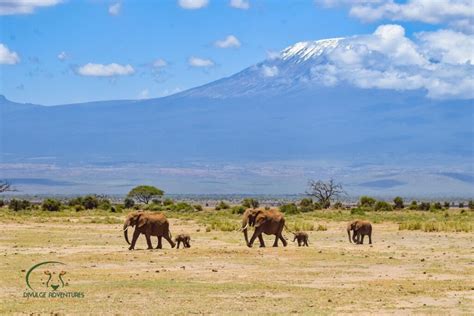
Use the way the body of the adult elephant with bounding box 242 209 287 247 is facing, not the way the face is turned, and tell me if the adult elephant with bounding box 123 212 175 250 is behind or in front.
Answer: in front

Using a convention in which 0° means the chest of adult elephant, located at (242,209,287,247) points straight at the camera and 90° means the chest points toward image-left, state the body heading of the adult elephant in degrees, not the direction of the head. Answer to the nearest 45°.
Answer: approximately 90°

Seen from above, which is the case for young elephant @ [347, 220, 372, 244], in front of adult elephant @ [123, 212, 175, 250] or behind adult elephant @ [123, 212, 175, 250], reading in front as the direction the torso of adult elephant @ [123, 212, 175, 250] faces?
behind

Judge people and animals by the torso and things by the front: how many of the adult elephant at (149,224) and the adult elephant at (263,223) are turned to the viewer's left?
2

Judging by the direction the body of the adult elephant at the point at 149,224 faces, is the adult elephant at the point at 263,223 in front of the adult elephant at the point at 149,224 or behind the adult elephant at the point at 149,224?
behind

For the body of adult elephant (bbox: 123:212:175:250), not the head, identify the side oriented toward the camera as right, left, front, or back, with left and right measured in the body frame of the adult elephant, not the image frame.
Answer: left
